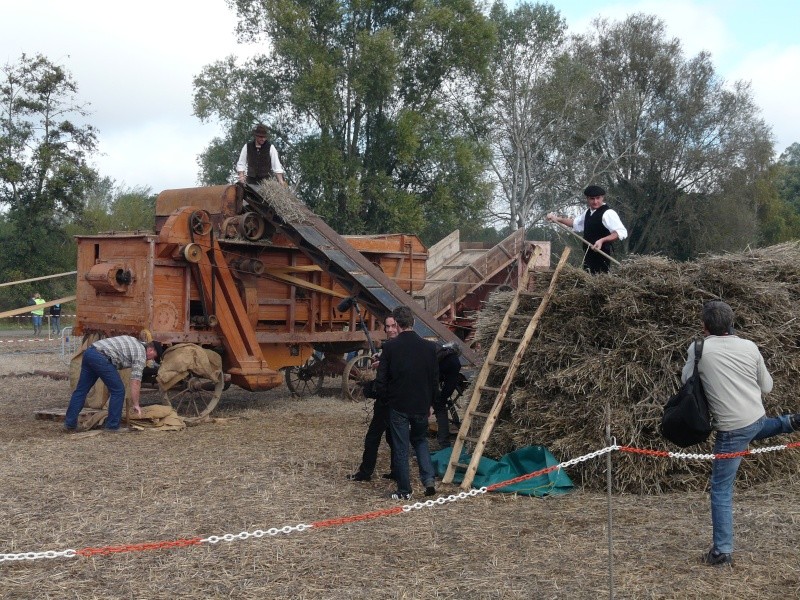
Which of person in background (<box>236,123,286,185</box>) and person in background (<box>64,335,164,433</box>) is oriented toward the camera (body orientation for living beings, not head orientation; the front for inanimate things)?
person in background (<box>236,123,286,185</box>)

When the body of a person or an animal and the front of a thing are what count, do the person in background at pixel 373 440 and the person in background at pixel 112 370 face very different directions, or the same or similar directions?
very different directions

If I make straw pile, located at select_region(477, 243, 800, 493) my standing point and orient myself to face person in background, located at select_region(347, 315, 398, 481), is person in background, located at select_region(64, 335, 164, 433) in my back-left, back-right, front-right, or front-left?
front-right

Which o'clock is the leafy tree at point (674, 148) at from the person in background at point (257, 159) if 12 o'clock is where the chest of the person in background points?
The leafy tree is roughly at 7 o'clock from the person in background.

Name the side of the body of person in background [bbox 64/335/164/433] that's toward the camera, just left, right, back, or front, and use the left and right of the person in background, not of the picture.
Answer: right

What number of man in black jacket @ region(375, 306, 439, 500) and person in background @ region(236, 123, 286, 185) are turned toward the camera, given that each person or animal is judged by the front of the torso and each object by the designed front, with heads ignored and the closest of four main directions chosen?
1

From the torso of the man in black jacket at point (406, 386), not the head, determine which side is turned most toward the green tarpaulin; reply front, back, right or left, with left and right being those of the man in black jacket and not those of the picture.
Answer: right

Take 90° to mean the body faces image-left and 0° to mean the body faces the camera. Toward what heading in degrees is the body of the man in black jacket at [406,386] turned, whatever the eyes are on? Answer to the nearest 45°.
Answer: approximately 180°

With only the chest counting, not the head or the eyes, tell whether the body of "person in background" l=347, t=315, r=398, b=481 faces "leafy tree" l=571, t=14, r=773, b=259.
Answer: no

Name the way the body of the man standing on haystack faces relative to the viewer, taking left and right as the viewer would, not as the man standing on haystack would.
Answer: facing the viewer and to the left of the viewer

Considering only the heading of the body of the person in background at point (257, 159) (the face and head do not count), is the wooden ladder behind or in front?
in front

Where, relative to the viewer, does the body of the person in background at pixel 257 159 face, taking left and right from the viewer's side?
facing the viewer

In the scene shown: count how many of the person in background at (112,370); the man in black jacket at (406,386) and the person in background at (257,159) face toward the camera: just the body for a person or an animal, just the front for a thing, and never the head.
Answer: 1

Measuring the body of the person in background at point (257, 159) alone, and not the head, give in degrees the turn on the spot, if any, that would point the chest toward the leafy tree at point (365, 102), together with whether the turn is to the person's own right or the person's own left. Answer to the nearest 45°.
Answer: approximately 180°

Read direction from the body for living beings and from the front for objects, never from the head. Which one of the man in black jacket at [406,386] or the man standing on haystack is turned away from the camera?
the man in black jacket
